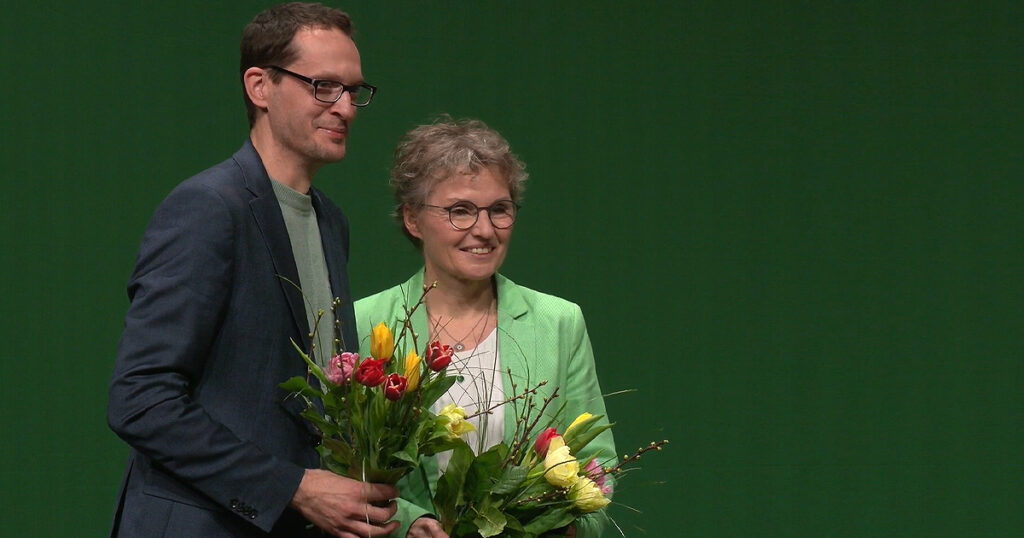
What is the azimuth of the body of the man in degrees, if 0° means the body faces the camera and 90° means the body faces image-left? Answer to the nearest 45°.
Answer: approximately 315°

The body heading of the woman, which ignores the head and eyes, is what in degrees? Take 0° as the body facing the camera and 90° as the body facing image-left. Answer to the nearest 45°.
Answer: approximately 0°
